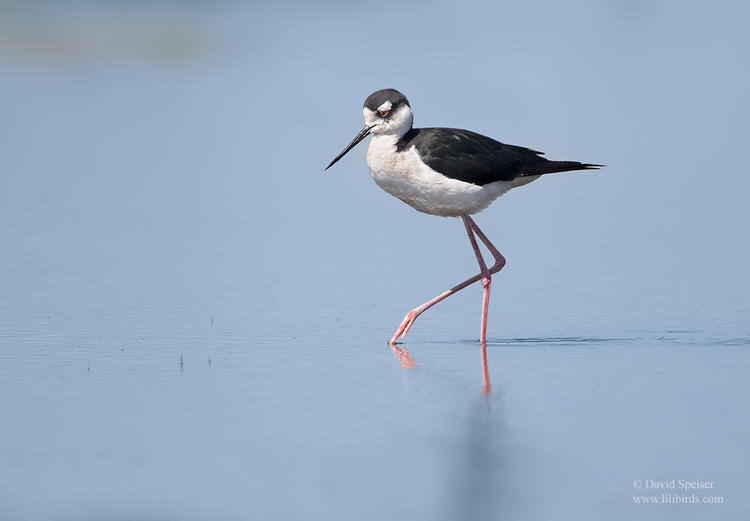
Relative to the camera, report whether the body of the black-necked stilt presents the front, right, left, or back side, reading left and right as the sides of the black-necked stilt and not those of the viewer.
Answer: left
